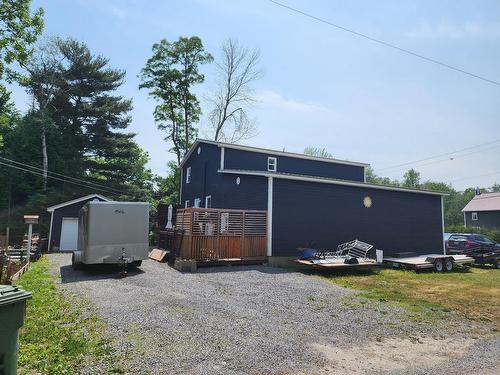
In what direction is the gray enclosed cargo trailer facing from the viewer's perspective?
toward the camera

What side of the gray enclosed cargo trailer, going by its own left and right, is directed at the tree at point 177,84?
back

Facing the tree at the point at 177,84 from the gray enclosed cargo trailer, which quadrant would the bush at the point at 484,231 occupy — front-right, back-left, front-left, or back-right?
front-right

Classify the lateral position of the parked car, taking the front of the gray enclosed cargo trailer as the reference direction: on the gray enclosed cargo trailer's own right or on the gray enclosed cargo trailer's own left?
on the gray enclosed cargo trailer's own left

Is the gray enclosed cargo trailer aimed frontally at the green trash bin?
yes

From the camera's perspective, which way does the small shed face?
toward the camera

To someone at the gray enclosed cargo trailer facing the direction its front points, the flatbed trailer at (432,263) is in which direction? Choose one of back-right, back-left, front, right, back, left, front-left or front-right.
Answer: left

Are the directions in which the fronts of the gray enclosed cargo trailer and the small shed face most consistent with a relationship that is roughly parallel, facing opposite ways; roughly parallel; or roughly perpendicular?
roughly parallel

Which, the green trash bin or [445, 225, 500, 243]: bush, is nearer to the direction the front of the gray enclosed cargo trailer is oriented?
the green trash bin

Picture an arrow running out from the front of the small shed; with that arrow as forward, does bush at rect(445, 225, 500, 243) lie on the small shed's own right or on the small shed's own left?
on the small shed's own left

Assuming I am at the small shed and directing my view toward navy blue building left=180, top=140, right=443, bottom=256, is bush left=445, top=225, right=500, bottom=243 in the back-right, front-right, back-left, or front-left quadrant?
front-left

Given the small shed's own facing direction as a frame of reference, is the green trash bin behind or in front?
in front

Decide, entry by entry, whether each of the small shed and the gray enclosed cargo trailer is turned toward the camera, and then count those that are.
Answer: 2
